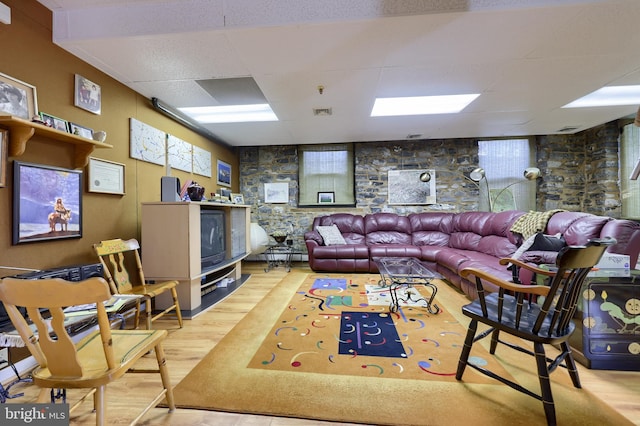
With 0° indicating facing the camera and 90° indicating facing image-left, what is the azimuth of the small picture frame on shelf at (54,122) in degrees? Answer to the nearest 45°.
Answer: approximately 315°

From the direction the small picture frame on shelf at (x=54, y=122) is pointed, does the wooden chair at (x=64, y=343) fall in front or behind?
in front

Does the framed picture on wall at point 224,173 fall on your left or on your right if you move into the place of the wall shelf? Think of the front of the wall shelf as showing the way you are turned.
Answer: on your left

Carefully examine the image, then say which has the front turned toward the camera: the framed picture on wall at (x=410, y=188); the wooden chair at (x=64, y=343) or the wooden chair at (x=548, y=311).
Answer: the framed picture on wall

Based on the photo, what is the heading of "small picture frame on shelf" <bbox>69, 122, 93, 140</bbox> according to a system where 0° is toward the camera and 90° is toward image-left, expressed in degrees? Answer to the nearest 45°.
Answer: approximately 315°

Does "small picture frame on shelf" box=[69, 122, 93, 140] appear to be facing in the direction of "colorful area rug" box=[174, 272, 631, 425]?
yes

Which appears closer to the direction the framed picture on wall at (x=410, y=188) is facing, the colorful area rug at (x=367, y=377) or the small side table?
the colorful area rug

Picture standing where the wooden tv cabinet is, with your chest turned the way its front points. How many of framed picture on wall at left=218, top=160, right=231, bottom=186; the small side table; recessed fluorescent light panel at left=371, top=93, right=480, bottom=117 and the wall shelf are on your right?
1
